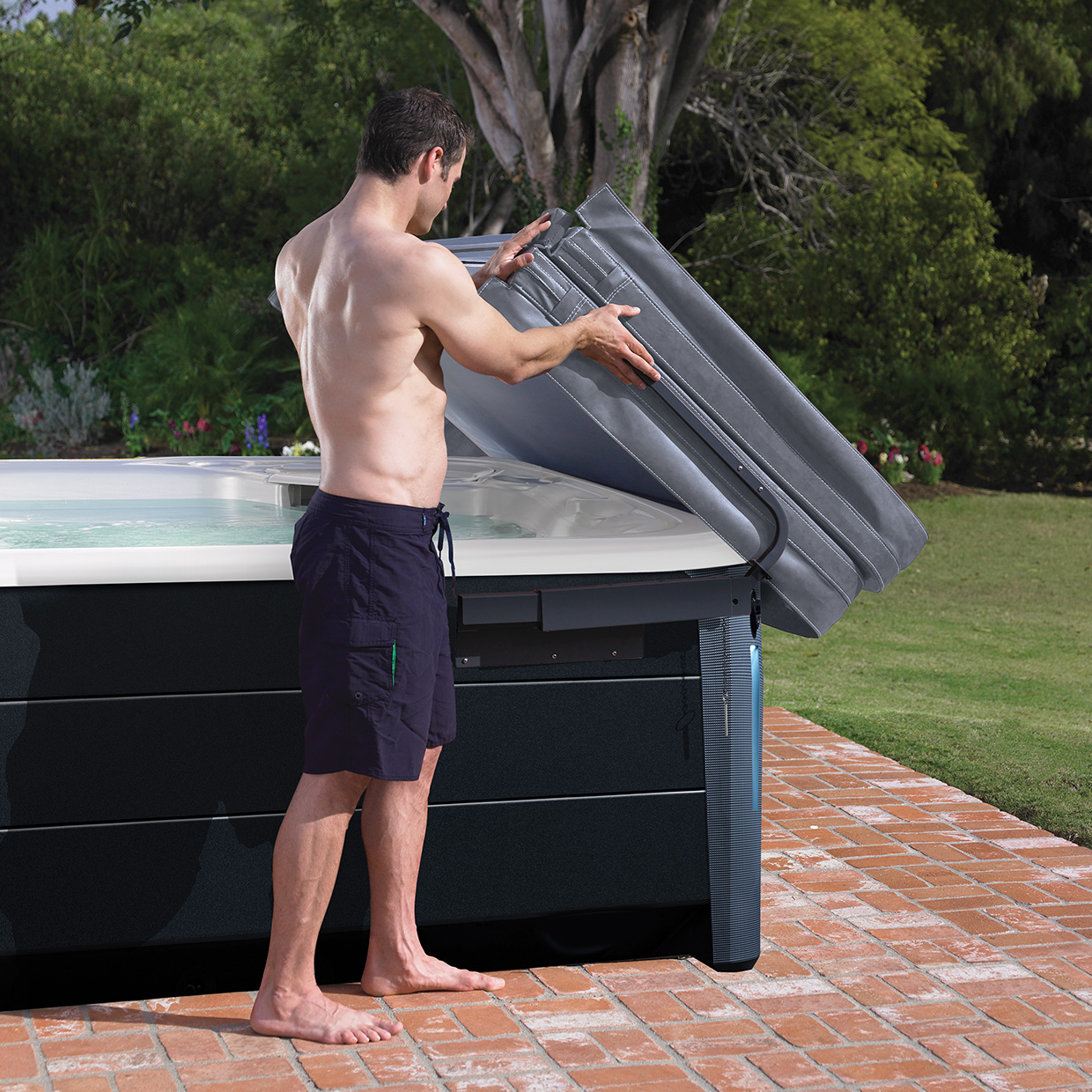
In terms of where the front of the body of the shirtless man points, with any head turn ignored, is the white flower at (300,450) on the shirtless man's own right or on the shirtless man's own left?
on the shirtless man's own left

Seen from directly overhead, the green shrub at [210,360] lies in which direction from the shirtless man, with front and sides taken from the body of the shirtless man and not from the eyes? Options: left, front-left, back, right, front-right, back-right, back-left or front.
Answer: front-left

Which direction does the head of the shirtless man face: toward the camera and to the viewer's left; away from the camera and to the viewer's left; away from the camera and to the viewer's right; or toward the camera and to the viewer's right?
away from the camera and to the viewer's right

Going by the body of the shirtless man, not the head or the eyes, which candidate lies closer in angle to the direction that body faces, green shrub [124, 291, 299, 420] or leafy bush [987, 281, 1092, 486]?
the leafy bush

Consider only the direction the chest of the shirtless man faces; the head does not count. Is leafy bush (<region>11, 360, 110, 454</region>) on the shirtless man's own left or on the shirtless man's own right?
on the shirtless man's own left

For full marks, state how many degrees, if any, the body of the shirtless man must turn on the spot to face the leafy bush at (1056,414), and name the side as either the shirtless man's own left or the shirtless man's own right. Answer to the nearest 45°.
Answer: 0° — they already face it

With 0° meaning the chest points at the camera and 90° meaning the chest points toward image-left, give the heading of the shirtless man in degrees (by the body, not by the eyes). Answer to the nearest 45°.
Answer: approximately 225°
